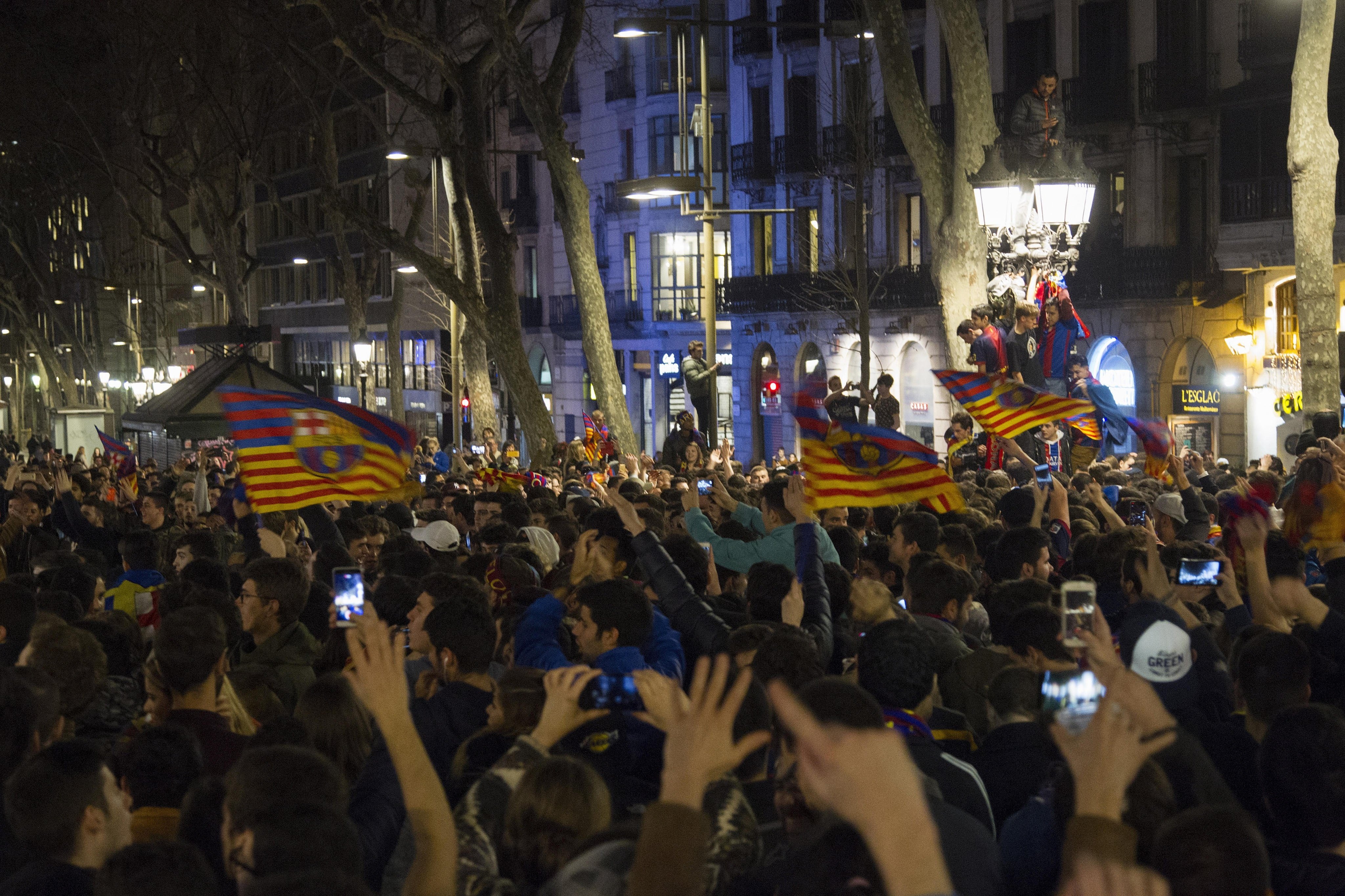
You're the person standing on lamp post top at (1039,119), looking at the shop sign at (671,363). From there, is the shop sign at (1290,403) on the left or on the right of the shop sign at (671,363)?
right

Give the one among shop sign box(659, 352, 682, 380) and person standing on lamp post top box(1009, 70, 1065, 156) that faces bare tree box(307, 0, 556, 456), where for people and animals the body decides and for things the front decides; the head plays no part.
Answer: the shop sign

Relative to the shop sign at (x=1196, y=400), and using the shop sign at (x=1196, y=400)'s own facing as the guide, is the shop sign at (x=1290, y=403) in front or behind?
in front

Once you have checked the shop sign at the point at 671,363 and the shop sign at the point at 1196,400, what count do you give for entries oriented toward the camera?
2

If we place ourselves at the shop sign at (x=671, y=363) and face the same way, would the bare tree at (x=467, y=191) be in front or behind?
in front
